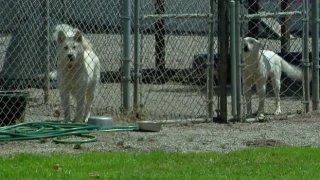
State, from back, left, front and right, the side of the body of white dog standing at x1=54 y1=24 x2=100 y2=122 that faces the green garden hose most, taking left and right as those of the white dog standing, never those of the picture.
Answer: front

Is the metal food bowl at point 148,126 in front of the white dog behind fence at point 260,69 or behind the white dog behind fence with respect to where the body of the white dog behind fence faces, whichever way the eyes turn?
in front

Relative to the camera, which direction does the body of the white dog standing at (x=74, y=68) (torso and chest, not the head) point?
toward the camera

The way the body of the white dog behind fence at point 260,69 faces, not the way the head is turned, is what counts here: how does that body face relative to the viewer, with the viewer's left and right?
facing the viewer and to the left of the viewer

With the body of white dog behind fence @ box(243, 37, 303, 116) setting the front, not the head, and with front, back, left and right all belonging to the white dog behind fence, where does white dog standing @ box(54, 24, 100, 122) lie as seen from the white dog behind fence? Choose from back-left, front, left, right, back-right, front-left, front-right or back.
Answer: front

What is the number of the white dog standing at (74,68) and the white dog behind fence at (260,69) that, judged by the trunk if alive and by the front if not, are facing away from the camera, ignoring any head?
0

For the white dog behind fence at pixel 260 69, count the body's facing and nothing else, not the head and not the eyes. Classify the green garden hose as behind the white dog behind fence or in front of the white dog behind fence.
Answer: in front

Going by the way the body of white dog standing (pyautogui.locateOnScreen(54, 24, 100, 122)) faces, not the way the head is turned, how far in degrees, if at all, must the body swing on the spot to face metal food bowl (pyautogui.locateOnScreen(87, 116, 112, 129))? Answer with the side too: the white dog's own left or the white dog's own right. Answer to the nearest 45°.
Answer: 0° — it already faces it
